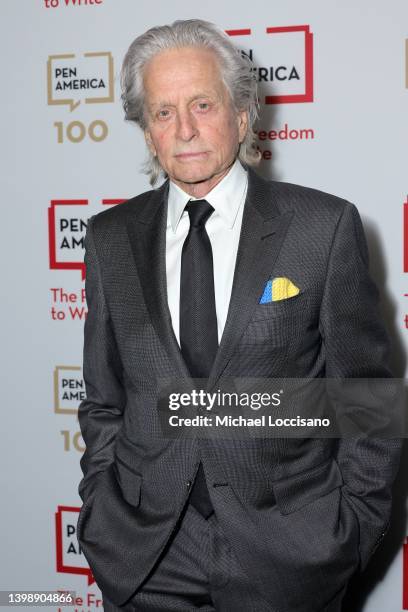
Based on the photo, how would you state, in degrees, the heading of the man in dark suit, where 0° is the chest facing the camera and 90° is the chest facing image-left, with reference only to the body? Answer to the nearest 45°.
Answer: approximately 0°
